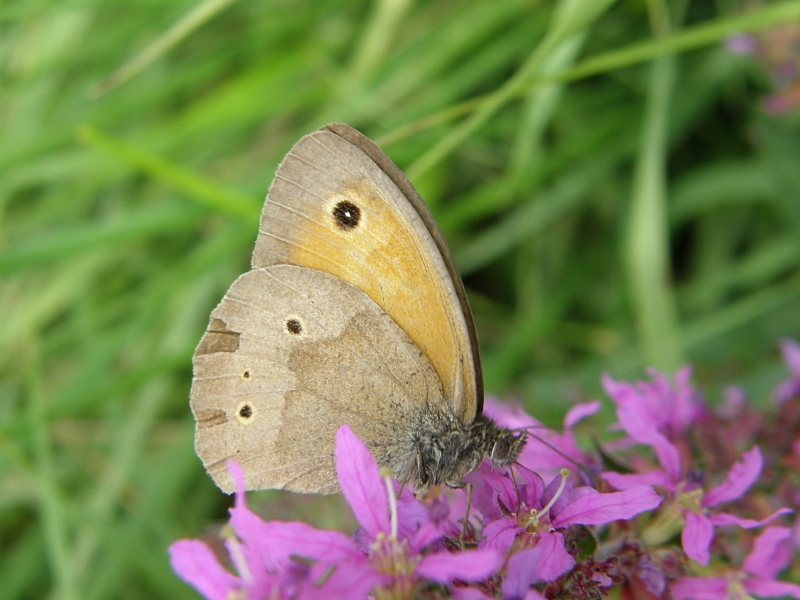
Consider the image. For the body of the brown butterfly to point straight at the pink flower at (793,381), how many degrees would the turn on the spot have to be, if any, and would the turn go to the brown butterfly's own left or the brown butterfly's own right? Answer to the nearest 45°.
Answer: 0° — it already faces it

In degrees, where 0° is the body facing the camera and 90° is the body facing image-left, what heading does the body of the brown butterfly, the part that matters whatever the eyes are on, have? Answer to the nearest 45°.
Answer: approximately 270°

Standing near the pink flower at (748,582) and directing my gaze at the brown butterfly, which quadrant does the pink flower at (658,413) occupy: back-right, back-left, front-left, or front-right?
front-right
